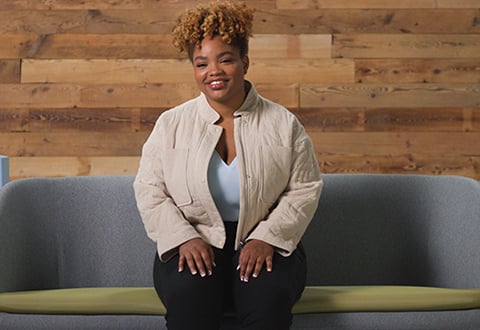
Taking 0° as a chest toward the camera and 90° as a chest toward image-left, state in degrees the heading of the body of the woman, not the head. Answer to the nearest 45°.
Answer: approximately 0°

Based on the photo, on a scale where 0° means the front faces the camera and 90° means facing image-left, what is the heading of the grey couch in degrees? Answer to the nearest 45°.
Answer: approximately 0°
